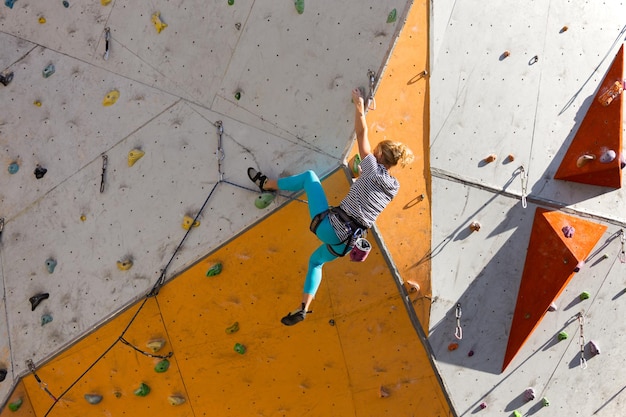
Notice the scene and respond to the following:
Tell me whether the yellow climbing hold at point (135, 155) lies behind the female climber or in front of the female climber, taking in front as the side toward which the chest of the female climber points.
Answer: in front

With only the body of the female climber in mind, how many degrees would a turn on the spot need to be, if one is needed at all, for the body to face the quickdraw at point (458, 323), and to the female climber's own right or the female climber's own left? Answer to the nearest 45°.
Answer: approximately 90° to the female climber's own right

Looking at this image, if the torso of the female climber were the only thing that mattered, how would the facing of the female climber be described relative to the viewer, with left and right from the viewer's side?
facing away from the viewer and to the left of the viewer

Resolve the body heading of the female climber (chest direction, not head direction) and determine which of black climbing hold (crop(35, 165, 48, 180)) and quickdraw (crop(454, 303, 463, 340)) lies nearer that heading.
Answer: the black climbing hold

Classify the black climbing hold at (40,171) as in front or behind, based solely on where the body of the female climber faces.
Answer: in front

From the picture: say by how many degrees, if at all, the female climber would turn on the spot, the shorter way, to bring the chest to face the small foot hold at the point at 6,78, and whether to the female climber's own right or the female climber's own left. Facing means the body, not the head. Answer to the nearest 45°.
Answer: approximately 45° to the female climber's own left

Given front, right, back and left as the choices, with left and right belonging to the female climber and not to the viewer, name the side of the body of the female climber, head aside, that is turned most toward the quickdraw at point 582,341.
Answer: right
